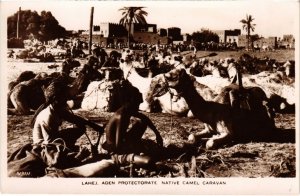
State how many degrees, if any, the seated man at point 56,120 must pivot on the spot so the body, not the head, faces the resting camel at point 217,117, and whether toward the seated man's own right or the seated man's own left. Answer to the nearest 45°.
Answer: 0° — they already face it

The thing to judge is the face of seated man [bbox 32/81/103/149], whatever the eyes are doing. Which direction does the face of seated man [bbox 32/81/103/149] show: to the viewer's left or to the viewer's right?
to the viewer's right

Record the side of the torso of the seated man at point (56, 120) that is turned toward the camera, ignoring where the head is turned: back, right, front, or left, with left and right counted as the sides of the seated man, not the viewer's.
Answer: right

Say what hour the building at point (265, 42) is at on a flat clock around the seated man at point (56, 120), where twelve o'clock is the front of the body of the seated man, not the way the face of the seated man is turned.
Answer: The building is roughly at 10 o'clock from the seated man.

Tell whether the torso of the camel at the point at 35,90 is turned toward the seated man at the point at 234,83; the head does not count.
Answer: yes
